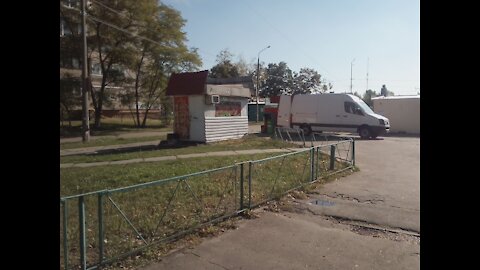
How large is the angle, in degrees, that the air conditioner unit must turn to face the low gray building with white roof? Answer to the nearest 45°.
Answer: approximately 90° to its left

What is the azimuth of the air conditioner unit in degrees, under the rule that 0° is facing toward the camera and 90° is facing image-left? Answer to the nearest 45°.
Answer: approximately 315°

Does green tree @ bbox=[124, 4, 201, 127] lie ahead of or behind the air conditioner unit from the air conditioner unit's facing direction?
behind

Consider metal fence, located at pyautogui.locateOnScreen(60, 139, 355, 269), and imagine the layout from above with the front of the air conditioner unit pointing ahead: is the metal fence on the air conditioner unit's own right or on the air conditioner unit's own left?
on the air conditioner unit's own right
